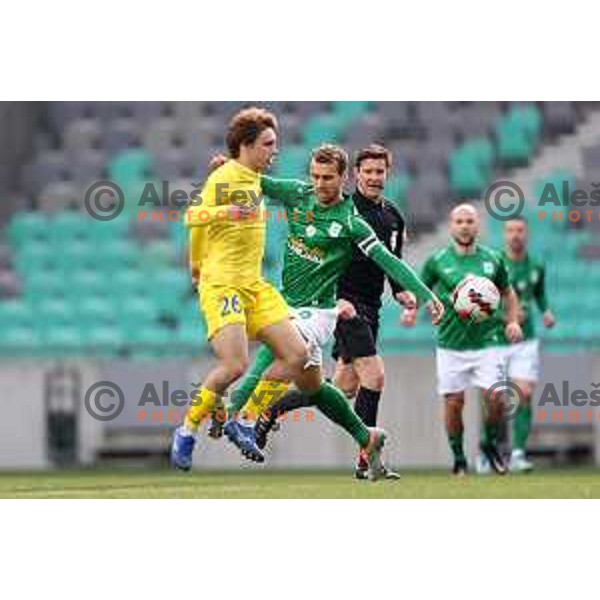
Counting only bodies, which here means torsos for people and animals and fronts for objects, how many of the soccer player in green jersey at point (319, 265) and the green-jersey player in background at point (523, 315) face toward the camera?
2

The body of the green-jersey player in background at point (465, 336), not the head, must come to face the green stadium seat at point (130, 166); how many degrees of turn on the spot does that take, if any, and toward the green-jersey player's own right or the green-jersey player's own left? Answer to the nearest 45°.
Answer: approximately 135° to the green-jersey player's own right

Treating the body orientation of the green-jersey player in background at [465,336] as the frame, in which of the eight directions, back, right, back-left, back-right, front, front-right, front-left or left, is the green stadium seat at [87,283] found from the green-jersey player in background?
back-right

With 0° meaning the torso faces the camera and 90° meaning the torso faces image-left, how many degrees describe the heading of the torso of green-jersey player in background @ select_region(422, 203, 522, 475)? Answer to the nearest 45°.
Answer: approximately 0°

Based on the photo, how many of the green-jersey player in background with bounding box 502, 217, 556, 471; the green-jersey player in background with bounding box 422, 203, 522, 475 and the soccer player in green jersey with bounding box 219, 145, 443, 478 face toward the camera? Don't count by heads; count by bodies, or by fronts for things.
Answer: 3

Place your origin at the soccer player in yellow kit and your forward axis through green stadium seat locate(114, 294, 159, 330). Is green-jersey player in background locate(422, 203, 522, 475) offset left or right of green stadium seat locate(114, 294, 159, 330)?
right

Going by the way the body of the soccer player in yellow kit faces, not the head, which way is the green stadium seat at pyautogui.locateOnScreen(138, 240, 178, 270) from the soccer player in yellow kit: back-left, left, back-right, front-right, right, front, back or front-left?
back-left

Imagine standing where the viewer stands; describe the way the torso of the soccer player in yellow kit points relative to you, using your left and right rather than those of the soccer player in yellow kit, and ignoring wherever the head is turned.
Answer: facing the viewer and to the right of the viewer
